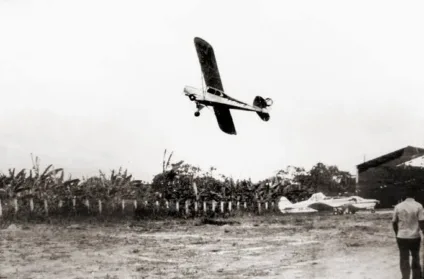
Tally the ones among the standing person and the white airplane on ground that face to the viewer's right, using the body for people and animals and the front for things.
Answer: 1

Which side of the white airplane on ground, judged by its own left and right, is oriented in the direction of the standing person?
right

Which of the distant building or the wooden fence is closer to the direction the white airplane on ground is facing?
the distant building

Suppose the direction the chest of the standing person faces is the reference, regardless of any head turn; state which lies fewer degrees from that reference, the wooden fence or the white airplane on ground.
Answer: the white airplane on ground

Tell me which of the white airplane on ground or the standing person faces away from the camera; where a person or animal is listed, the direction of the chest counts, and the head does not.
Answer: the standing person

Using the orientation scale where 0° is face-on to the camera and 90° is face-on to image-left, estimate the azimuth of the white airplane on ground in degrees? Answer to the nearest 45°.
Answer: approximately 270°

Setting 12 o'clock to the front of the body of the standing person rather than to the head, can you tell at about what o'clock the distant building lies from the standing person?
The distant building is roughly at 12 o'clock from the standing person.

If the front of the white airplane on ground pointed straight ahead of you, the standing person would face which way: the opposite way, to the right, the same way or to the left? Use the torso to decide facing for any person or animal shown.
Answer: to the left

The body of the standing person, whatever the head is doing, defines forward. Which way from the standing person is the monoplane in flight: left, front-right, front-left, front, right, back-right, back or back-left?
front-left

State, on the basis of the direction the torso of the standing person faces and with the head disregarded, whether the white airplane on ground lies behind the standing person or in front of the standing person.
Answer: in front

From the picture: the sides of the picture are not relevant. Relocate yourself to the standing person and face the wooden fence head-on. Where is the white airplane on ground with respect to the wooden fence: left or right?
right

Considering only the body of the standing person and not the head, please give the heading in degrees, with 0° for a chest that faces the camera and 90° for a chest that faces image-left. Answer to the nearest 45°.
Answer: approximately 180°
